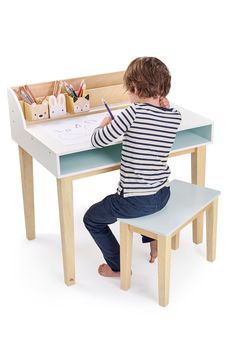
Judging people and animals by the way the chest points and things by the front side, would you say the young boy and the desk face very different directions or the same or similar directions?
very different directions

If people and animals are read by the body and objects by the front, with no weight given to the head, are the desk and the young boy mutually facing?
yes

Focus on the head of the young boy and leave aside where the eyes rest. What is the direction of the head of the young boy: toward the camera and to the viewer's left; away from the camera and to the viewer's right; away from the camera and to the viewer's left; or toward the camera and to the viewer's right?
away from the camera and to the viewer's left
